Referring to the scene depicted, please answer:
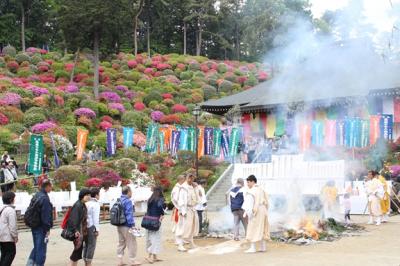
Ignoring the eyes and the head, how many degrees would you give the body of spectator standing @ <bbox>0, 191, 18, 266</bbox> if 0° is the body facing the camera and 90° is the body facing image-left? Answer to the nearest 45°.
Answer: approximately 225°

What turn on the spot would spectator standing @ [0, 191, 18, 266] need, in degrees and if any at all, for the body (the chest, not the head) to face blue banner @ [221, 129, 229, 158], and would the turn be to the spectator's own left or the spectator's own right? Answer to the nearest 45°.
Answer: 0° — they already face it

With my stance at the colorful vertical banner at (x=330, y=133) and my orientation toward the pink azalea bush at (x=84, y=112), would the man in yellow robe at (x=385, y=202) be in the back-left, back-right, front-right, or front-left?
back-left

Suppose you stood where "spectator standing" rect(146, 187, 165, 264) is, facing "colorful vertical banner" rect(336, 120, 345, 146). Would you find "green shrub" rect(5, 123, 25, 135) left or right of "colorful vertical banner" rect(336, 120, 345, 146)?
left

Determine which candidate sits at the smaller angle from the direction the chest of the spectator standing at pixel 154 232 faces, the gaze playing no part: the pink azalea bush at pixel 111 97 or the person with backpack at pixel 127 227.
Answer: the pink azalea bush

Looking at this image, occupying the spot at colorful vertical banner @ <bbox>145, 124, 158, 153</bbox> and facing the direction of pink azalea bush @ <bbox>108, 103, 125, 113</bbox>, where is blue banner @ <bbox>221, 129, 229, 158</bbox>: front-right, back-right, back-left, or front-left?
back-right

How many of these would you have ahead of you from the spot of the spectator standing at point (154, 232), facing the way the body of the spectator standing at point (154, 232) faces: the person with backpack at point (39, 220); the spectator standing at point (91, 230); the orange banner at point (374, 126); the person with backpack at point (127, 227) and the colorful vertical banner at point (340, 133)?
2

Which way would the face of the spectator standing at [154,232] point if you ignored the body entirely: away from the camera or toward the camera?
away from the camera

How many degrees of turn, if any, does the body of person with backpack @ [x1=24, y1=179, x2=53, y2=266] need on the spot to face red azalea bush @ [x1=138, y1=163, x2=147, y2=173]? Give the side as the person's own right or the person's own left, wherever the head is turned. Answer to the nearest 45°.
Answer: approximately 90° to the person's own left
